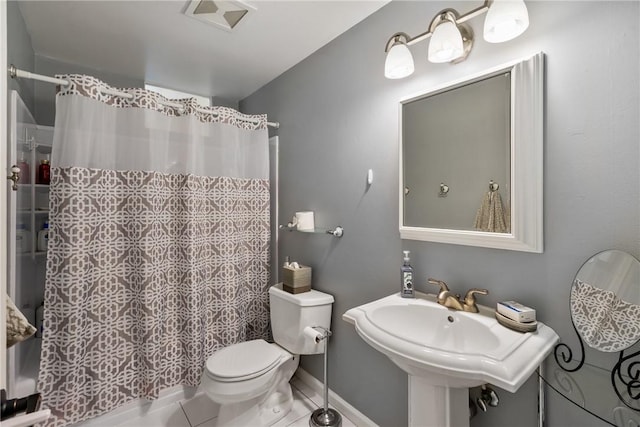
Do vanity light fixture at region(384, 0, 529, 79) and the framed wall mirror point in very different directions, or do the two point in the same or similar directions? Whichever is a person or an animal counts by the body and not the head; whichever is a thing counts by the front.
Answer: same or similar directions

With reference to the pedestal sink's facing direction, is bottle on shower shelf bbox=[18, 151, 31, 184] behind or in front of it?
in front

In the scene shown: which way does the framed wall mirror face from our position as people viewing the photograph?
facing the viewer and to the left of the viewer

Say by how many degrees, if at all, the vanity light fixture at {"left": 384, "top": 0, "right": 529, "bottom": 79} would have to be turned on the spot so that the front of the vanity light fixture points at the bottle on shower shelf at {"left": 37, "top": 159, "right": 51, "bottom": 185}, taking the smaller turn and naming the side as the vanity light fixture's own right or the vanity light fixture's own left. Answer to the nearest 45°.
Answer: approximately 45° to the vanity light fixture's own right

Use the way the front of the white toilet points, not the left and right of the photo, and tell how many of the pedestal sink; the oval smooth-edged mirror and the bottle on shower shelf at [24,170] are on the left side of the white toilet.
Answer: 2

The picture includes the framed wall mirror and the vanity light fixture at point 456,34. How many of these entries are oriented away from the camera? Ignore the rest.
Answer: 0

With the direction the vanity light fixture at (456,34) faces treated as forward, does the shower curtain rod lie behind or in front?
in front
